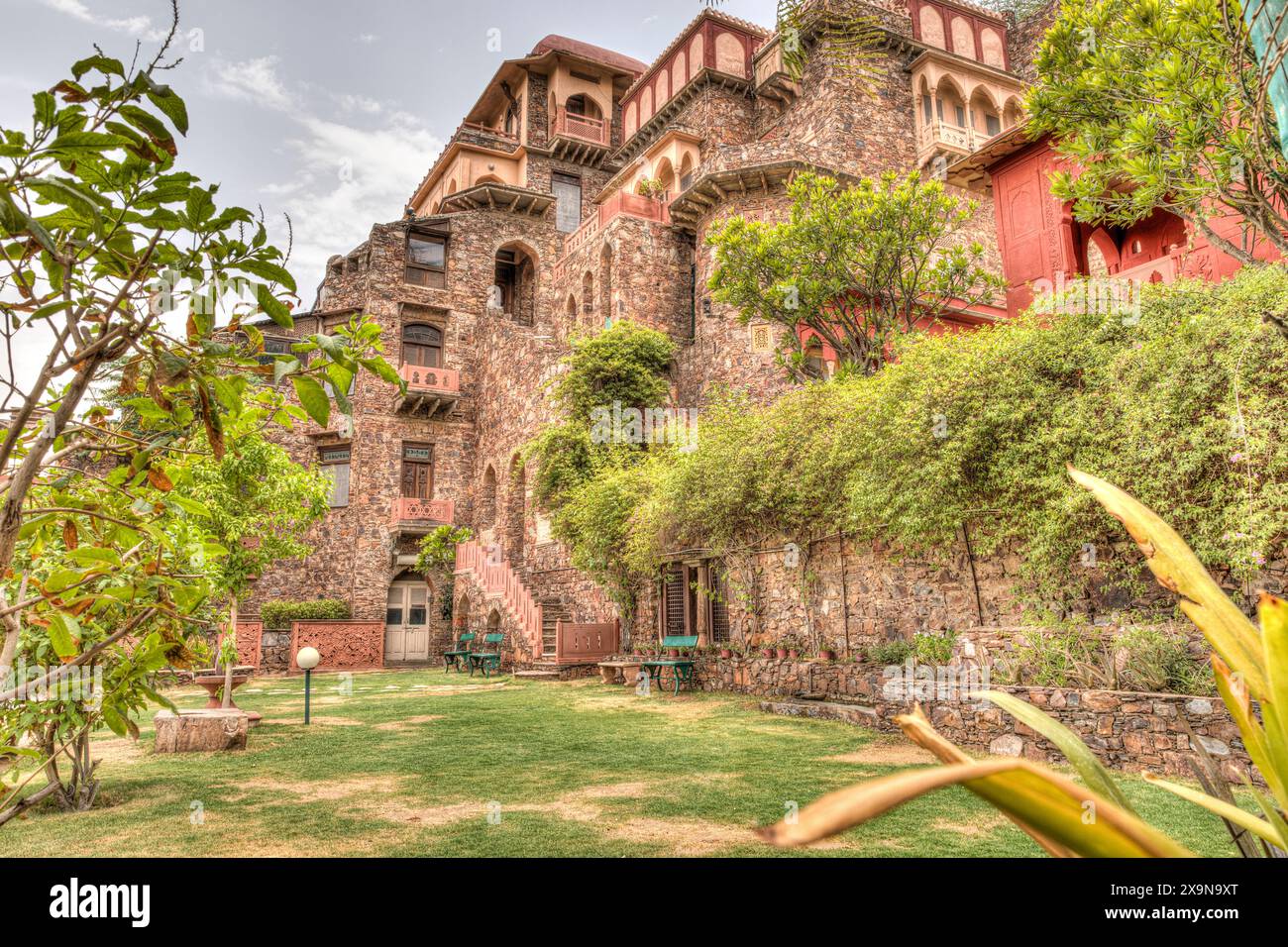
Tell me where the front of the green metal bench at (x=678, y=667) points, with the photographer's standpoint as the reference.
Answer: facing the viewer and to the left of the viewer

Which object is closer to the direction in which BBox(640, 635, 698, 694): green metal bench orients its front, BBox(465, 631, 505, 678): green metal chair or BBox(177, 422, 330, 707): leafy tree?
the leafy tree

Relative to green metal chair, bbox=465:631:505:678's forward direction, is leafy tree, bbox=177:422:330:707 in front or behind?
in front

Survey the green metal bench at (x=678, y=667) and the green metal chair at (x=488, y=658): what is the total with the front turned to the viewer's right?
0

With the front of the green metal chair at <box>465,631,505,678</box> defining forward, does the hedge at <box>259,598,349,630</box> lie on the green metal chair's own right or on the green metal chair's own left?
on the green metal chair's own right

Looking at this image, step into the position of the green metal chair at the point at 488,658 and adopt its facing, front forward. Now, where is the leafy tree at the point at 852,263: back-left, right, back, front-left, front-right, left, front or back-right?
left

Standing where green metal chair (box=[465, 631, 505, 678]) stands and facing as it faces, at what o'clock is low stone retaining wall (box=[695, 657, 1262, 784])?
The low stone retaining wall is roughly at 10 o'clock from the green metal chair.

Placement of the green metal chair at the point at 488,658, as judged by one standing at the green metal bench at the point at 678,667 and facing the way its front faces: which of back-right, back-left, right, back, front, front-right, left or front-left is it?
right

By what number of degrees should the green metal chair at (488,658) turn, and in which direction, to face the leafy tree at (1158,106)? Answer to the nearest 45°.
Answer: approximately 90° to its left

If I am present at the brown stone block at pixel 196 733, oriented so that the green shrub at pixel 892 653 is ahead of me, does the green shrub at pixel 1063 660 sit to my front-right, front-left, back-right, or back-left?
front-right

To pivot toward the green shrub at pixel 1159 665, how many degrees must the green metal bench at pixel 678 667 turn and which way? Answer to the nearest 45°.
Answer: approximately 90° to its left
